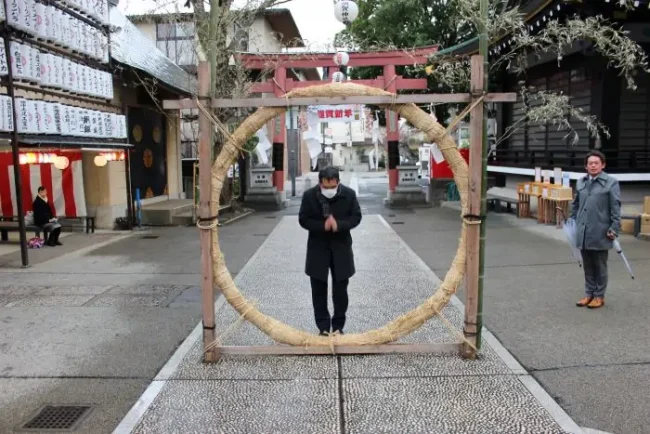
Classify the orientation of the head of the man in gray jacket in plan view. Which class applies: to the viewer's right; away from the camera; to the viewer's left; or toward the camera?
toward the camera

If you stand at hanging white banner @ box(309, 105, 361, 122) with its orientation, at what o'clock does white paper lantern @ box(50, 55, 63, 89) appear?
The white paper lantern is roughly at 1 o'clock from the hanging white banner.

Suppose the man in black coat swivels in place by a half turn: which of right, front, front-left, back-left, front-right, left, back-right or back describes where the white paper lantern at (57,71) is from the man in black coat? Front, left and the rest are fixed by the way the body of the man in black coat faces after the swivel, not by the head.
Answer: front-left

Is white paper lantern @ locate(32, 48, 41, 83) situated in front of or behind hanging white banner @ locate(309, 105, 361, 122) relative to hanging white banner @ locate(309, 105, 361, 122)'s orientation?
in front

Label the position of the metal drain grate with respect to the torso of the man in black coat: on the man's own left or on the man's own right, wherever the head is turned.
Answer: on the man's own right

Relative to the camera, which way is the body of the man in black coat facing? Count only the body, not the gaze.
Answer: toward the camera

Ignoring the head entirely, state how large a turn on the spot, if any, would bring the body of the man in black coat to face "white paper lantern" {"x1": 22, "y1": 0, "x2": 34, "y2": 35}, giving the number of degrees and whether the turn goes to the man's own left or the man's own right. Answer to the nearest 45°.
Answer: approximately 135° to the man's own right

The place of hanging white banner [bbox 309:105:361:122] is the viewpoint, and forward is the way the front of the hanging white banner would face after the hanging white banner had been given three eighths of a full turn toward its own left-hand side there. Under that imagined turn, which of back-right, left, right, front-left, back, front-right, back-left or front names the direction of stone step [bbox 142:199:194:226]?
back

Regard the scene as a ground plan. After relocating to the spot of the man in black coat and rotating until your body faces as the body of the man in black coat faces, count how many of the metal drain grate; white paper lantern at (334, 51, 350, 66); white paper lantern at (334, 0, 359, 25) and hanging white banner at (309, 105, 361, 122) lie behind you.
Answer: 3

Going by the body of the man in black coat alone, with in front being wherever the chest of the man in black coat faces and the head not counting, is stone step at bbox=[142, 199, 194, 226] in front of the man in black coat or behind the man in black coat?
behind

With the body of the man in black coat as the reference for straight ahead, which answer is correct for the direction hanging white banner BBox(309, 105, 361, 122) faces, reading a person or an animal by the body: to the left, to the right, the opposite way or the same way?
the same way

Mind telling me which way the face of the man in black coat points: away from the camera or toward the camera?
toward the camera

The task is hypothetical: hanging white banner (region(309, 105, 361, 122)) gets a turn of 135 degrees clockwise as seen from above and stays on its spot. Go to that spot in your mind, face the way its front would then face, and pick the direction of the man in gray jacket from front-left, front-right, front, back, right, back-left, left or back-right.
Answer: back-left

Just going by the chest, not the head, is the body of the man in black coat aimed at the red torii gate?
no

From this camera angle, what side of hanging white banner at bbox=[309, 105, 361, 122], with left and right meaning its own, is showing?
front

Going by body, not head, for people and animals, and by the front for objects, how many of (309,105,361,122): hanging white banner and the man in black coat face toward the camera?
2

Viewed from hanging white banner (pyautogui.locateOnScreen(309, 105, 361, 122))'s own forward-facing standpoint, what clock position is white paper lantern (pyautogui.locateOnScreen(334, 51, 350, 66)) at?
The white paper lantern is roughly at 12 o'clock from the hanging white banner.

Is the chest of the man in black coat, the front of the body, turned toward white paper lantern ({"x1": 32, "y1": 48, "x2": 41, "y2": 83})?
no
